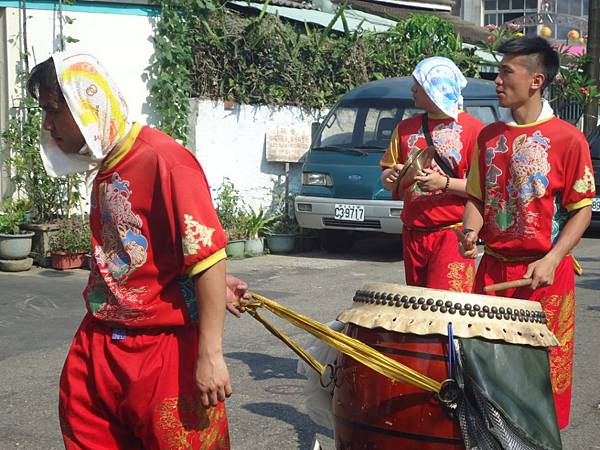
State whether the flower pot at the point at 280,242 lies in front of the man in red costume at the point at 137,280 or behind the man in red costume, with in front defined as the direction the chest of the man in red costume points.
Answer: behind

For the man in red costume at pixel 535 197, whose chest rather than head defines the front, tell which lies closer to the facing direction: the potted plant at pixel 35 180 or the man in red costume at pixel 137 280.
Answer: the man in red costume

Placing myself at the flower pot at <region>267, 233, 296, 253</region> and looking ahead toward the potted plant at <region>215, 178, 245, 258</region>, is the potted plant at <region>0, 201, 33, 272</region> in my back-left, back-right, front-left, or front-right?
front-left

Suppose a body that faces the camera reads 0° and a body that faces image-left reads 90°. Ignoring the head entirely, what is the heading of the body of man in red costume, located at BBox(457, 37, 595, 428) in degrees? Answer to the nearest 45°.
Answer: approximately 45°

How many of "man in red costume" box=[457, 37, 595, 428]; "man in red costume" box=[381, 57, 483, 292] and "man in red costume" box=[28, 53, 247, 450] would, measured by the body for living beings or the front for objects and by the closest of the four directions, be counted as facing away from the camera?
0

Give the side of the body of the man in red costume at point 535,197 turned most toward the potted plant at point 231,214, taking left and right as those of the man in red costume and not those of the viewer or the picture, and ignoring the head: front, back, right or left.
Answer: right

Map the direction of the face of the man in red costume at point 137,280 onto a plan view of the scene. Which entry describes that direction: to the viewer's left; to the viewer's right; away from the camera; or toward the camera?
to the viewer's left

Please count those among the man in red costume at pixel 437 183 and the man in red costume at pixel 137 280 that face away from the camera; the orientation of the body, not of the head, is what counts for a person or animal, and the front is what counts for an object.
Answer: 0

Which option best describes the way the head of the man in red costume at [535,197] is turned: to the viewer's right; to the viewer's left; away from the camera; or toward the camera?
to the viewer's left

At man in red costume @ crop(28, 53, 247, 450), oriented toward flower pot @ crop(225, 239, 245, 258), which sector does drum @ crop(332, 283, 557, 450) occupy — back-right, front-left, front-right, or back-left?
front-right

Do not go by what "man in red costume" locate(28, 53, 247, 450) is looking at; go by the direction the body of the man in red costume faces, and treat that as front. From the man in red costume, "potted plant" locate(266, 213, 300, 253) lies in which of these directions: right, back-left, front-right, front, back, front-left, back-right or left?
back-right

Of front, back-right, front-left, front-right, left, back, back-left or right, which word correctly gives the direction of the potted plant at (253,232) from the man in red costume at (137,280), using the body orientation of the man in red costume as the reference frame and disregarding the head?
back-right

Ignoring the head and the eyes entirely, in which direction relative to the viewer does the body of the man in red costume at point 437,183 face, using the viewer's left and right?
facing the viewer and to the left of the viewer

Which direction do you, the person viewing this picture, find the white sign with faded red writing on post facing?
facing the viewer

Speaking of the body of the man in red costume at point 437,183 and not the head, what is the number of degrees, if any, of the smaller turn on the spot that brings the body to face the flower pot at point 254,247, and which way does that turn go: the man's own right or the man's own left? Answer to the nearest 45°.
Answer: approximately 135° to the man's own right

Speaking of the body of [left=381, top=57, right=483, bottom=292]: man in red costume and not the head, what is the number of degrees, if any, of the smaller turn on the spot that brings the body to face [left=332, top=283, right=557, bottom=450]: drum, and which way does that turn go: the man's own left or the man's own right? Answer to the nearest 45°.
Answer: approximately 45° to the man's own left

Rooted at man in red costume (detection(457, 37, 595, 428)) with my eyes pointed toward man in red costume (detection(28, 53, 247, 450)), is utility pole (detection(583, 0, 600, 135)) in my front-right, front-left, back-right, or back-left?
back-right

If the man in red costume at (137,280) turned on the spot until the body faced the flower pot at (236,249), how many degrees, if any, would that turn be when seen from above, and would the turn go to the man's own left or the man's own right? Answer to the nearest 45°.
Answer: approximately 135° to the man's own right
